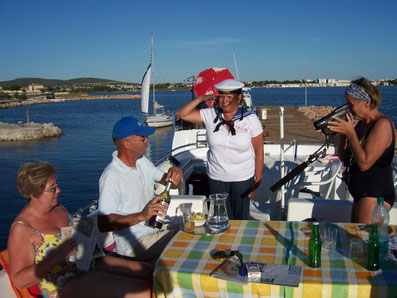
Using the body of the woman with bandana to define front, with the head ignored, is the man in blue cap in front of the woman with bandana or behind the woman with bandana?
in front

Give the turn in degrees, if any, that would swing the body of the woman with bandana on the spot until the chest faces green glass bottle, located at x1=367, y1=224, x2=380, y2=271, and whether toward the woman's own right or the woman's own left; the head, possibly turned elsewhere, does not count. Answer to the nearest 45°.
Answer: approximately 90° to the woman's own left

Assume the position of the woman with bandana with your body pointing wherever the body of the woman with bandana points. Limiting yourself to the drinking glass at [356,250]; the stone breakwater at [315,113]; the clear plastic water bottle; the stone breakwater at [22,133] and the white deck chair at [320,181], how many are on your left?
2

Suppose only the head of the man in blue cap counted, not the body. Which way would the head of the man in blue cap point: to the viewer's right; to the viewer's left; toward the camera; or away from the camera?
to the viewer's right

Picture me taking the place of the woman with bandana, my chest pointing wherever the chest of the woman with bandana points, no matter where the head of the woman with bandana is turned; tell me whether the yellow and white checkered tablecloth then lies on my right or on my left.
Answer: on my left

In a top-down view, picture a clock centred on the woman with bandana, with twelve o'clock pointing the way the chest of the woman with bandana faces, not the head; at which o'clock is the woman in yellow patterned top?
The woman in yellow patterned top is roughly at 11 o'clock from the woman with bandana.

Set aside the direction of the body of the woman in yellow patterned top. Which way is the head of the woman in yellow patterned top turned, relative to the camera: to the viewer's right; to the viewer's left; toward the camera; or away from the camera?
to the viewer's right

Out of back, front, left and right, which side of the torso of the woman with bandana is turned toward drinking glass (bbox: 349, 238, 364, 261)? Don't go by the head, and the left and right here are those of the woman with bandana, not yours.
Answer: left

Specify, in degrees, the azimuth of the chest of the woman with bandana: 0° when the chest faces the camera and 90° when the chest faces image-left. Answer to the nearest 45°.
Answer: approximately 90°

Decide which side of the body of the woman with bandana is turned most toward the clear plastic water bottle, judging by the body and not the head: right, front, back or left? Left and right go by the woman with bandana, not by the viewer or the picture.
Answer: left

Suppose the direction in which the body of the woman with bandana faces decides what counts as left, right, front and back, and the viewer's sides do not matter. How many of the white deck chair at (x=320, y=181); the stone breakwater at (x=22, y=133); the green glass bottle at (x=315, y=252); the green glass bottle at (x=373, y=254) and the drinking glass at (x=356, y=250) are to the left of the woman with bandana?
3

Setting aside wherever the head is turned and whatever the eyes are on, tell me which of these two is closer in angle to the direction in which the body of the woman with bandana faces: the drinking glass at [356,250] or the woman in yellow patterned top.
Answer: the woman in yellow patterned top

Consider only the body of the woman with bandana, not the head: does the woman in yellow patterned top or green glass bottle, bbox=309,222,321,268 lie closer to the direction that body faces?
the woman in yellow patterned top
